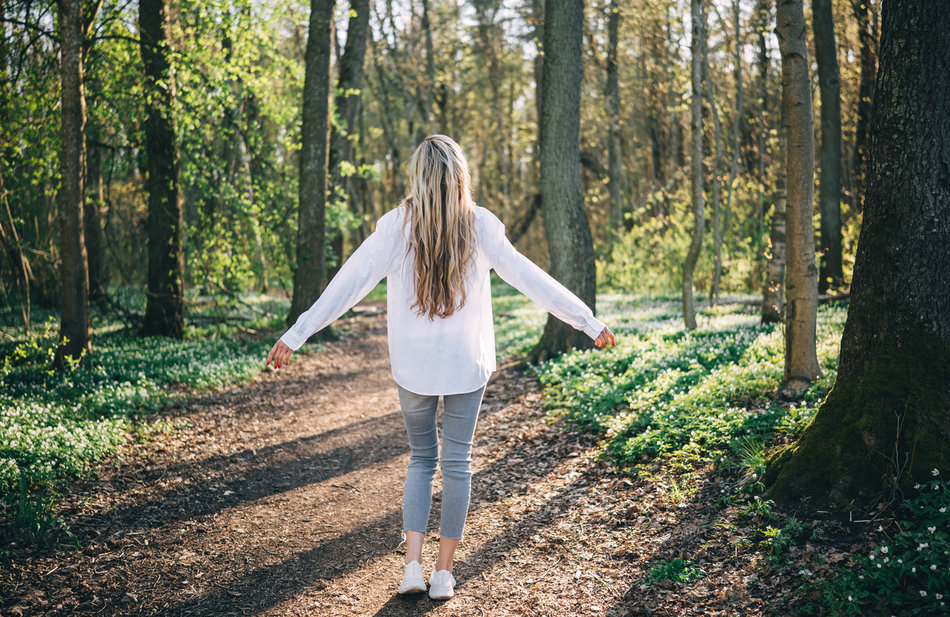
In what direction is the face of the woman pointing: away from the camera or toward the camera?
away from the camera

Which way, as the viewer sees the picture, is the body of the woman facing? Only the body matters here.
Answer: away from the camera
